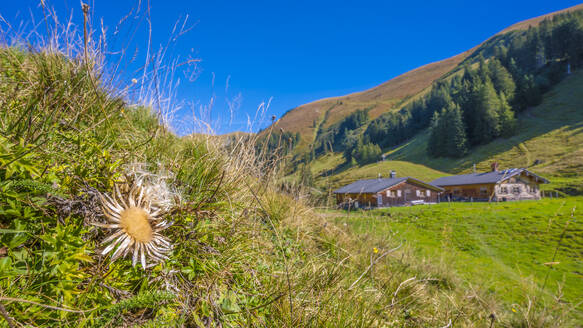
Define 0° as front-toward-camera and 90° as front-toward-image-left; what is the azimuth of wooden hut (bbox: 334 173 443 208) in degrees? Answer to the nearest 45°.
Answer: approximately 315°

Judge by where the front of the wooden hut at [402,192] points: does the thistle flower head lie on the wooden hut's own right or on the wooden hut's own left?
on the wooden hut's own right
